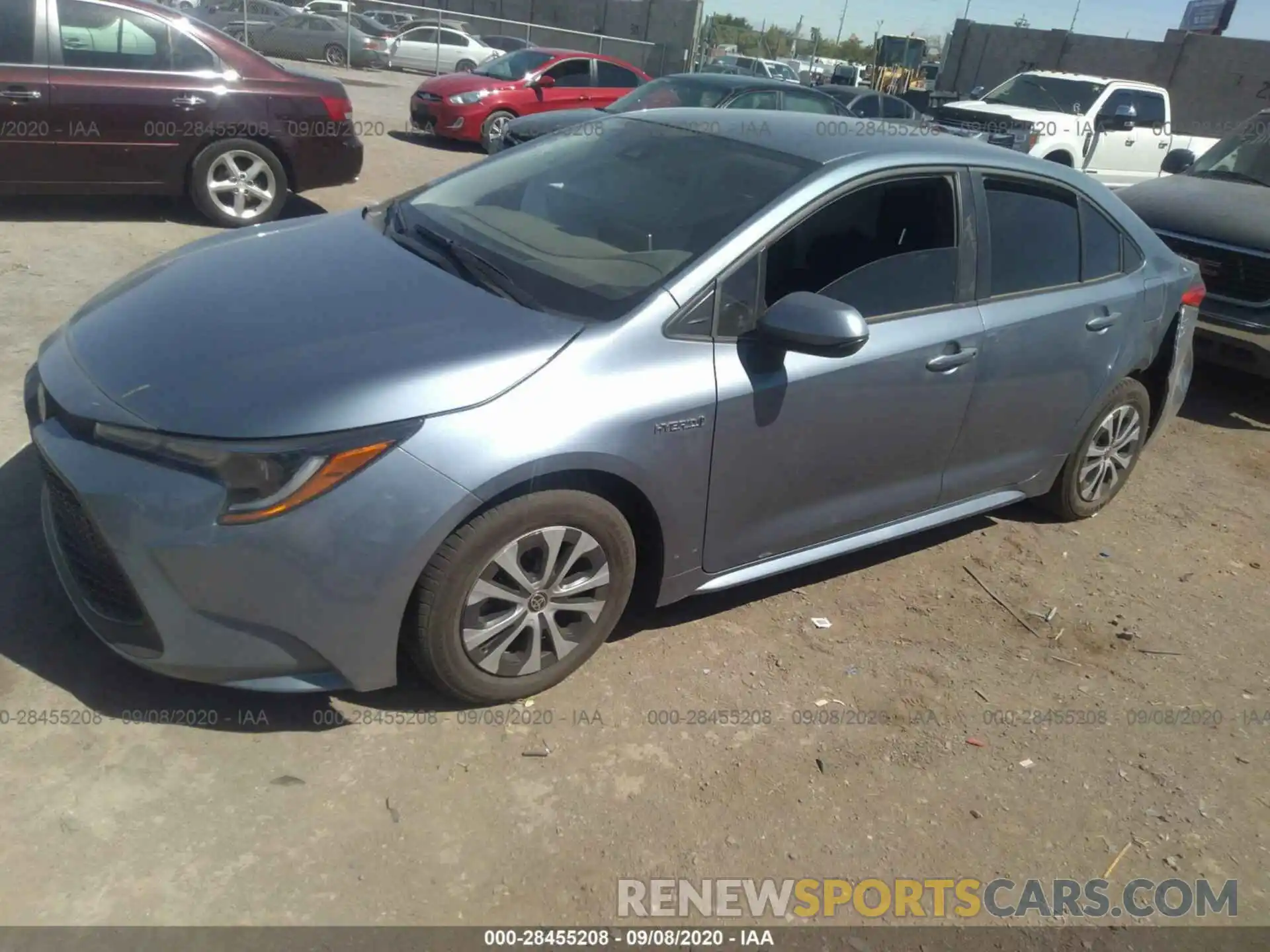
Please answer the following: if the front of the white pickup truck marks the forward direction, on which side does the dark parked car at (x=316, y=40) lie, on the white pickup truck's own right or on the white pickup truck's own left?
on the white pickup truck's own right

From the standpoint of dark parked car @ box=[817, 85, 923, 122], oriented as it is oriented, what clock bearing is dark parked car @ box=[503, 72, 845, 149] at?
dark parked car @ box=[503, 72, 845, 149] is roughly at 11 o'clock from dark parked car @ box=[817, 85, 923, 122].

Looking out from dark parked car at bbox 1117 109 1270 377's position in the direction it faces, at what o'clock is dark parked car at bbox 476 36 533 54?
dark parked car at bbox 476 36 533 54 is roughly at 3 o'clock from dark parked car at bbox 1117 109 1270 377.

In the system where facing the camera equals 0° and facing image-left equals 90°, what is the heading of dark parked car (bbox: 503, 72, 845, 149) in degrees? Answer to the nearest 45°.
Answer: approximately 45°

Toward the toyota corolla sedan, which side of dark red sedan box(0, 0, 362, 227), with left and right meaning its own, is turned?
left

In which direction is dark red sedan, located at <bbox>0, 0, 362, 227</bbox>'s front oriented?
to the viewer's left
